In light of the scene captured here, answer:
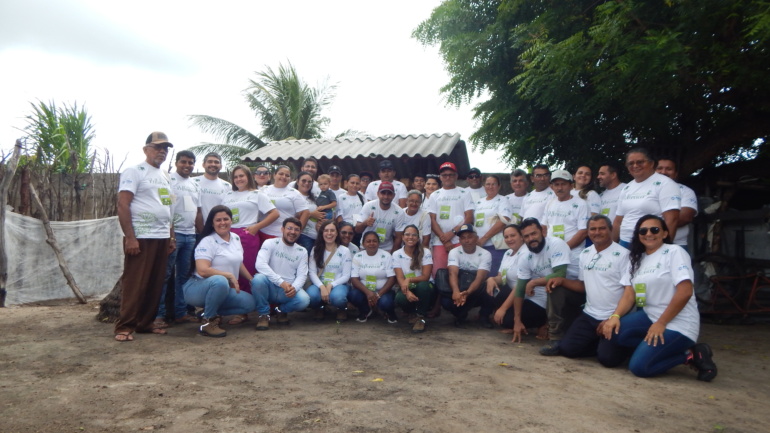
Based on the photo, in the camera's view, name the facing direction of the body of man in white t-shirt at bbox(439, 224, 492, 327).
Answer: toward the camera

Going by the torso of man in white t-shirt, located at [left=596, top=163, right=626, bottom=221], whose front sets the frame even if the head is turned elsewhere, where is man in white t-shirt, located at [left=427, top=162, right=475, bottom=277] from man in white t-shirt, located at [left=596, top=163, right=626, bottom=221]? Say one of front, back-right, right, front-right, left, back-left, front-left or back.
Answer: front-right

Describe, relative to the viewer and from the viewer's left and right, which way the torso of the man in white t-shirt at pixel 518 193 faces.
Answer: facing the viewer

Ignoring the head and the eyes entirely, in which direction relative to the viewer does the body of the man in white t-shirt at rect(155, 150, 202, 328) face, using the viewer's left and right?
facing the viewer and to the right of the viewer

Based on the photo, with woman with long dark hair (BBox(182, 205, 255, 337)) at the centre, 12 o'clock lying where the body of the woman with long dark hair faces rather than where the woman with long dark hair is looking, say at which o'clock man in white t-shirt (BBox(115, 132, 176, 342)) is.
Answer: The man in white t-shirt is roughly at 4 o'clock from the woman with long dark hair.

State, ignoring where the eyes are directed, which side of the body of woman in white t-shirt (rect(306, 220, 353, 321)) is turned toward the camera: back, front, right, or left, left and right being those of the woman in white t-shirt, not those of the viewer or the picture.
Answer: front

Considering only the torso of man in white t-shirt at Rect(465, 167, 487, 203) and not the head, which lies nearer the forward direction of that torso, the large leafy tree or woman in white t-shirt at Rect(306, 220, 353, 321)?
the woman in white t-shirt

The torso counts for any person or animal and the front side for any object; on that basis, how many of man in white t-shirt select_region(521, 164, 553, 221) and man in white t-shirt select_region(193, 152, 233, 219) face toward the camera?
2

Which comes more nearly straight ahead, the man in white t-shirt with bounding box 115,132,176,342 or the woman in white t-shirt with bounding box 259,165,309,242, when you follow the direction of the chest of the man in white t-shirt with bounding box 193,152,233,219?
the man in white t-shirt

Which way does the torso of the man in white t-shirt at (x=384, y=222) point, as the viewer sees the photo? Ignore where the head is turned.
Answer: toward the camera

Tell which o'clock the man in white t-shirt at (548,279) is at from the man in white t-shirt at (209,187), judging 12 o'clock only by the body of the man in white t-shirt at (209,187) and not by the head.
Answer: the man in white t-shirt at (548,279) is roughly at 10 o'clock from the man in white t-shirt at (209,187).
